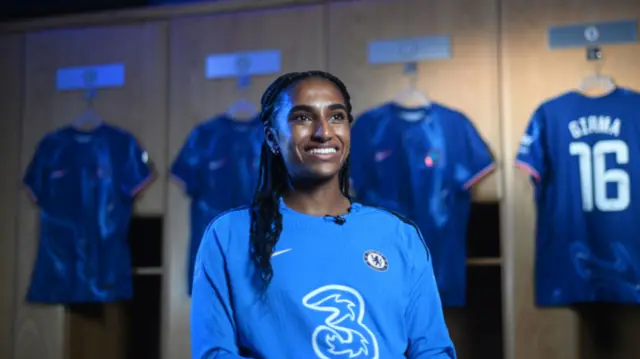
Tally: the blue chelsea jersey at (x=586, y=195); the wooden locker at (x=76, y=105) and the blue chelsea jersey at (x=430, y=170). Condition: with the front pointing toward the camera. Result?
2

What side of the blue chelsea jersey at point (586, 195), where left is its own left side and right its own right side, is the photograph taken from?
back

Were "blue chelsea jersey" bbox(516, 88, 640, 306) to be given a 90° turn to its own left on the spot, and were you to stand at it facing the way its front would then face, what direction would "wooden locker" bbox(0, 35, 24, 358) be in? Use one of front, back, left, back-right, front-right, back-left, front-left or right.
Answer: front

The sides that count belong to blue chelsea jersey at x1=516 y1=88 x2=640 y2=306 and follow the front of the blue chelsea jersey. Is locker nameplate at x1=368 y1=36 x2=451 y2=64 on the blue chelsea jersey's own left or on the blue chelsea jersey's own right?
on the blue chelsea jersey's own left

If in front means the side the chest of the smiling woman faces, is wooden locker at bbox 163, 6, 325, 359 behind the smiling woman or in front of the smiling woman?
behind

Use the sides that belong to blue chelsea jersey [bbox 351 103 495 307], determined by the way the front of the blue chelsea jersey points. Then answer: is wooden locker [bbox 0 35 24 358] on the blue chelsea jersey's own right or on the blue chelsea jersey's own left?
on the blue chelsea jersey's own right

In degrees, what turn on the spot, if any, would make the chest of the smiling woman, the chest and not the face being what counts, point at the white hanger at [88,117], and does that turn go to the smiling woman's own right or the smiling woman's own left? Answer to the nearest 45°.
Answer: approximately 180°

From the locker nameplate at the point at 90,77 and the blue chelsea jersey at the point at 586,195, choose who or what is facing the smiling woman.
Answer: the locker nameplate

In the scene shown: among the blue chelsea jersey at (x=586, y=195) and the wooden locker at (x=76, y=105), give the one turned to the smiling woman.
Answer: the wooden locker

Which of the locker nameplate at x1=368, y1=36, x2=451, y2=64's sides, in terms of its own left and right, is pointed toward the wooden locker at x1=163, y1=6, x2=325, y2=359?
right

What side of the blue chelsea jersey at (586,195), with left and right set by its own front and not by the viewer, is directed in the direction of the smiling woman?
back

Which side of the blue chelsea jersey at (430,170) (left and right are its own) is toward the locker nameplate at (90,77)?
right

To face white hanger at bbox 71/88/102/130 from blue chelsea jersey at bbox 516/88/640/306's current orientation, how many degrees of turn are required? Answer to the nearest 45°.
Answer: approximately 90° to its left

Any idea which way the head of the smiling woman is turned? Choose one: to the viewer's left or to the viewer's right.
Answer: to the viewer's right

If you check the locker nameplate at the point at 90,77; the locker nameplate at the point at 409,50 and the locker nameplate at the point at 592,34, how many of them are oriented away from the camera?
0

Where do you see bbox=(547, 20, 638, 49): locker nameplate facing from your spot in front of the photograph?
facing the viewer

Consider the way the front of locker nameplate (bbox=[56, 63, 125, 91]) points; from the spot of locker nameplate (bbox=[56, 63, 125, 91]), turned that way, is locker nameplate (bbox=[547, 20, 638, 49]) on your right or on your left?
on your left

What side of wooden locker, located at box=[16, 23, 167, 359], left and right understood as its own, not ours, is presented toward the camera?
front
